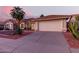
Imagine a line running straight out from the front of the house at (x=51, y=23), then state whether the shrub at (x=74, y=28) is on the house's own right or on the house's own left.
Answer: on the house's own left

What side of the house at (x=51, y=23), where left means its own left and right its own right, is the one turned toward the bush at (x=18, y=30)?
right

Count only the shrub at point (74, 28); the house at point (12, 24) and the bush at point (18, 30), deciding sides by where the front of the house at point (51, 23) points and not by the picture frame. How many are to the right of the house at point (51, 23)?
2

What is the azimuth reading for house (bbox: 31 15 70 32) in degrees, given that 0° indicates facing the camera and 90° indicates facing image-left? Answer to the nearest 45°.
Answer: approximately 0°
